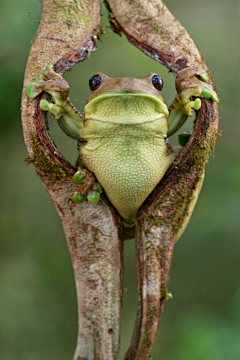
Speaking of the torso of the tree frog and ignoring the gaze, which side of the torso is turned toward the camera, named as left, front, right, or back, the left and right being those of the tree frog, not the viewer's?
front
